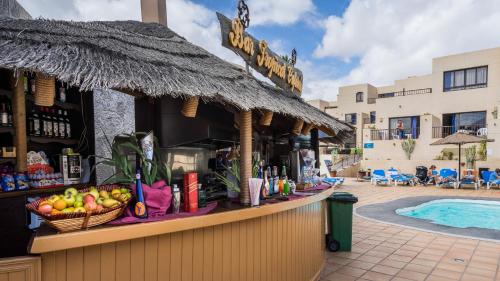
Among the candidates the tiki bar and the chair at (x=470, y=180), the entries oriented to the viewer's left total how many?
0

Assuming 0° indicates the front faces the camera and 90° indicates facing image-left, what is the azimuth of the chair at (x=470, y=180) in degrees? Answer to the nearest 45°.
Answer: approximately 0°

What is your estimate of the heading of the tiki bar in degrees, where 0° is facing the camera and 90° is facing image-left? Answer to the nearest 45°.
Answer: approximately 315°

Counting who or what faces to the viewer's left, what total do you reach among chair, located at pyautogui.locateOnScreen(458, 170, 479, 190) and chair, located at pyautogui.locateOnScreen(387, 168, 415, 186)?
0

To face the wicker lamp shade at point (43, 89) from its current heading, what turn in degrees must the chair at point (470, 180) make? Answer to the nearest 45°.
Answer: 0° — it already faces it

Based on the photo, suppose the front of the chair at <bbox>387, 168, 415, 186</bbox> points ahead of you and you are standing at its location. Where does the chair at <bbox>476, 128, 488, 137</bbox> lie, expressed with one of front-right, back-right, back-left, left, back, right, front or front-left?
left

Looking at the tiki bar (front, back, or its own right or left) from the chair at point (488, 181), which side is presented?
left

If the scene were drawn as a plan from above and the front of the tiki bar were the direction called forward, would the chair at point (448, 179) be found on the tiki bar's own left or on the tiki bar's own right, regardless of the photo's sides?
on the tiki bar's own left

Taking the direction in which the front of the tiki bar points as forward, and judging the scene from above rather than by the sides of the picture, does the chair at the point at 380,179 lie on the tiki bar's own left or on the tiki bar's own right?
on the tiki bar's own left
